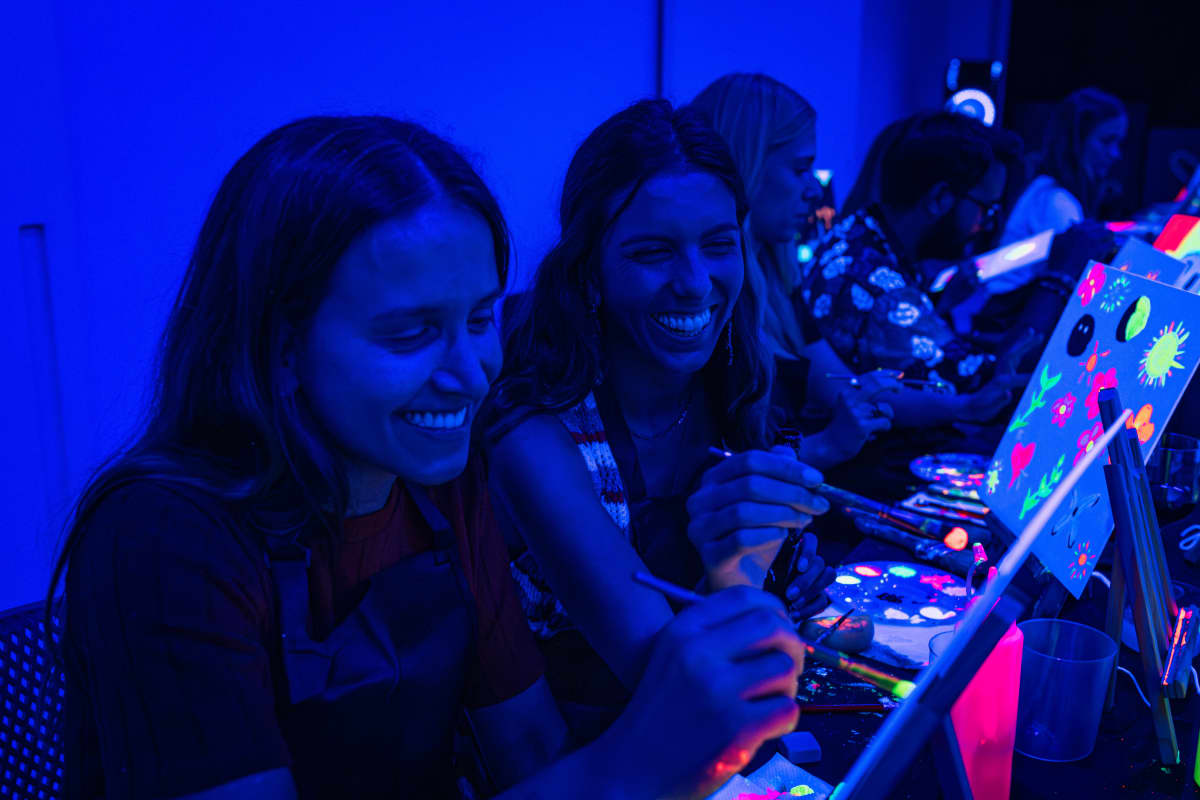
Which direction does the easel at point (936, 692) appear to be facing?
to the viewer's left

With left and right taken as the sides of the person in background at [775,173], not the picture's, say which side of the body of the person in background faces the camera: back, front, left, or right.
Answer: right

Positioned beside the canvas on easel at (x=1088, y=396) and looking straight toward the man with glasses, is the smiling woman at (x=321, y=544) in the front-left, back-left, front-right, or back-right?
back-left

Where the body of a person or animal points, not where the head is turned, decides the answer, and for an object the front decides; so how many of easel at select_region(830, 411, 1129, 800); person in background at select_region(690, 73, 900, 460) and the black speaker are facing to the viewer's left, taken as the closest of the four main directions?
1

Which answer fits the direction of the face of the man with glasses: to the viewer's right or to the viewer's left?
to the viewer's right

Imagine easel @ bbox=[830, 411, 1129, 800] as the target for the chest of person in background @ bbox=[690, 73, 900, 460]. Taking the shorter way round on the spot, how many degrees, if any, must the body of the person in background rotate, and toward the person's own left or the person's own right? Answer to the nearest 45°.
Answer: approximately 90° to the person's own right

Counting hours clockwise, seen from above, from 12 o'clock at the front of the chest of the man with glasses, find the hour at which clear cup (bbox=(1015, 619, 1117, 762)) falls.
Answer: The clear cup is roughly at 3 o'clock from the man with glasses.

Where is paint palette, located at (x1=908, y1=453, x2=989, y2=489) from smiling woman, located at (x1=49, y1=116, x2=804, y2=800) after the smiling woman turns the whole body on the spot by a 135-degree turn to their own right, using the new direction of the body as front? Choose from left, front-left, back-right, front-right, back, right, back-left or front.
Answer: back-right

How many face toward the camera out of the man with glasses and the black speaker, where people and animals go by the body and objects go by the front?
1

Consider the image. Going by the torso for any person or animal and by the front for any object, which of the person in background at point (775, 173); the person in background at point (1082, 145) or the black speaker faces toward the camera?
the black speaker

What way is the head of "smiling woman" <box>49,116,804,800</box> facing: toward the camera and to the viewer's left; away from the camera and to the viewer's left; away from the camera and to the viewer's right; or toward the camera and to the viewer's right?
toward the camera and to the viewer's right
